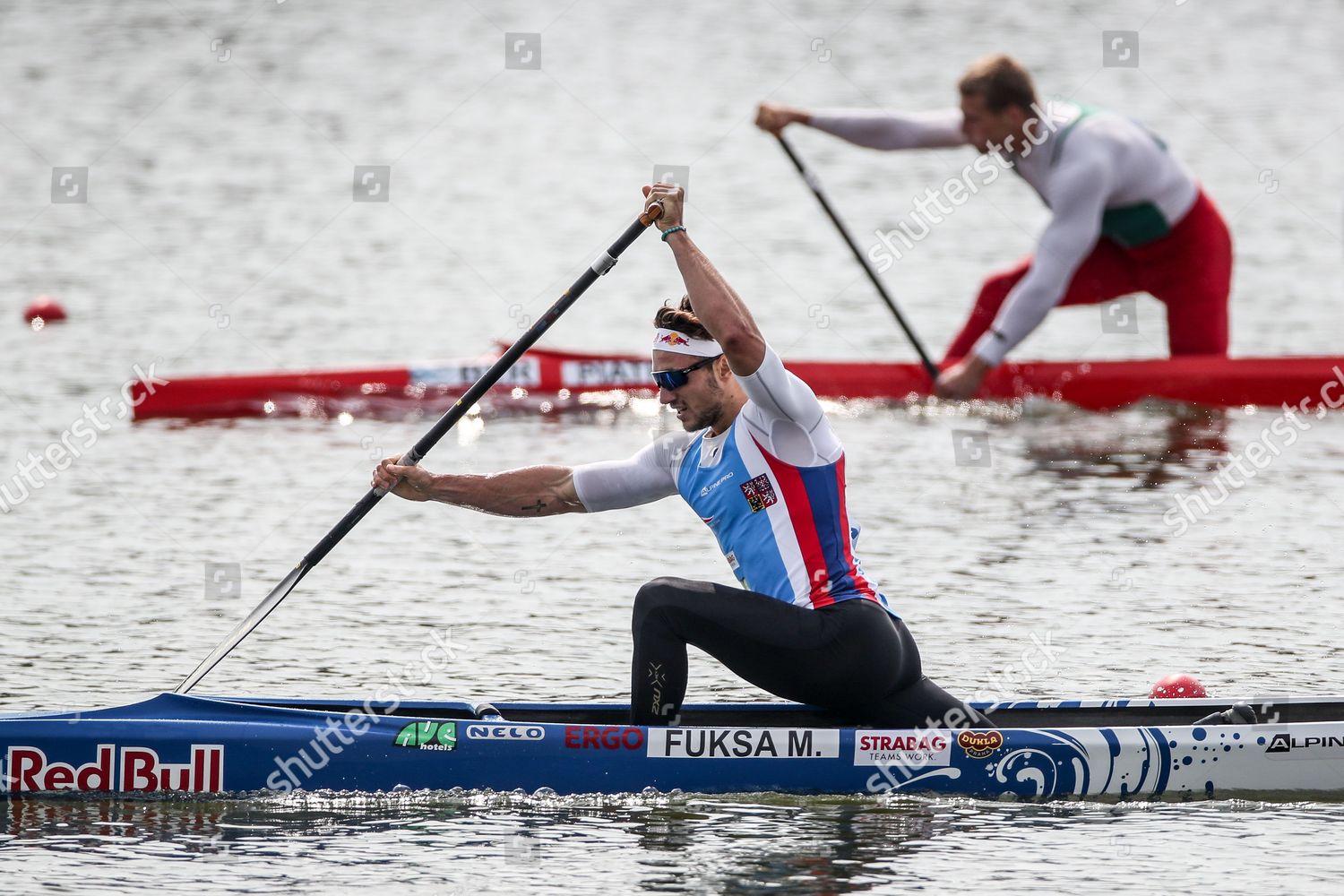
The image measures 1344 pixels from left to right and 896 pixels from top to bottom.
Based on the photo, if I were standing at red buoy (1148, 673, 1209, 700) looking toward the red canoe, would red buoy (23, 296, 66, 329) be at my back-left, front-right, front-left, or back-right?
front-left

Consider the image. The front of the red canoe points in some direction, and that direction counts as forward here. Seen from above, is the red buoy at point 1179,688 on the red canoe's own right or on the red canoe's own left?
on the red canoe's own left

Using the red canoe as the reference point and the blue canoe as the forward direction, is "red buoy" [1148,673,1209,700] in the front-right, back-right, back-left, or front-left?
front-left

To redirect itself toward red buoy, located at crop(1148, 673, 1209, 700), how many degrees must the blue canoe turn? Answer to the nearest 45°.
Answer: approximately 180°

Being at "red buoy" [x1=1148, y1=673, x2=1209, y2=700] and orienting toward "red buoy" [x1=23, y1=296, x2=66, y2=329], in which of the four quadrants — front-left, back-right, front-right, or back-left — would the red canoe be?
front-right

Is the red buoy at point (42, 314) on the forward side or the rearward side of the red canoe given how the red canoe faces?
on the forward side

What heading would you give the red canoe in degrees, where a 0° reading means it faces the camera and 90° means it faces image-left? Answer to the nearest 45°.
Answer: approximately 90°

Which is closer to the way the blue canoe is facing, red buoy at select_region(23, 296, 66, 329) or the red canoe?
the red buoy

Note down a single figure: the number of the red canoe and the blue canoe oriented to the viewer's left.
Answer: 2

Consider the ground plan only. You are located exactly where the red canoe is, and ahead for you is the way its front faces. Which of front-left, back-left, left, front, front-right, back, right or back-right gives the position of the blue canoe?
left

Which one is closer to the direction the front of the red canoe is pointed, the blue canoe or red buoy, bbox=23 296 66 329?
the red buoy

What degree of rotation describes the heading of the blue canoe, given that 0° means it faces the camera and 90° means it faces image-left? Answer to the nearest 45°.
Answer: approximately 90°

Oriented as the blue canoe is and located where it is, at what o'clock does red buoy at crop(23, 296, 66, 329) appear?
The red buoy is roughly at 2 o'clock from the blue canoe.

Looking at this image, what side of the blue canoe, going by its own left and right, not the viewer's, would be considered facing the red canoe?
right
